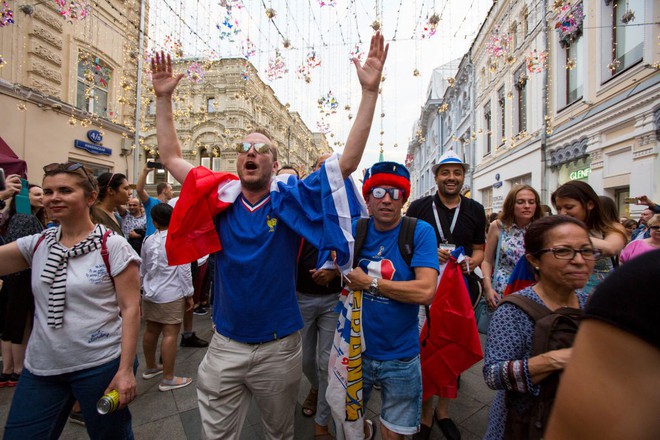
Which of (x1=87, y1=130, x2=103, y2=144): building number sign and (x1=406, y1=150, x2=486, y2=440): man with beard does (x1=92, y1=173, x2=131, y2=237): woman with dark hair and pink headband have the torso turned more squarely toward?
the man with beard

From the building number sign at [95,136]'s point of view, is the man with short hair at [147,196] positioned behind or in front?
in front

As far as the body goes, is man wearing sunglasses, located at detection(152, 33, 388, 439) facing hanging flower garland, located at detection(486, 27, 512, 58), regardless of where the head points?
no

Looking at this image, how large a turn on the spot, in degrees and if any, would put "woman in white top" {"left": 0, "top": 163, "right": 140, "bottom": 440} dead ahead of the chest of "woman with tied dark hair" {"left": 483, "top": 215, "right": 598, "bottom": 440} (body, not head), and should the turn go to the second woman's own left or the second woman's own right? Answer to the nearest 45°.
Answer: approximately 90° to the second woman's own right

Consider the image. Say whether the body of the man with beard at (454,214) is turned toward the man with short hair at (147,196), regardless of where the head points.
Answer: no

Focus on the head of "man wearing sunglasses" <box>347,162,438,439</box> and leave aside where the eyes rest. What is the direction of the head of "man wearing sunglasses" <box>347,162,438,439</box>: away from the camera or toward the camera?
toward the camera

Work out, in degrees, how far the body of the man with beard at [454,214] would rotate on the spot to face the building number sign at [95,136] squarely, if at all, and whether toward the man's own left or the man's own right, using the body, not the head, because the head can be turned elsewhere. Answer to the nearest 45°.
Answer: approximately 90° to the man's own right

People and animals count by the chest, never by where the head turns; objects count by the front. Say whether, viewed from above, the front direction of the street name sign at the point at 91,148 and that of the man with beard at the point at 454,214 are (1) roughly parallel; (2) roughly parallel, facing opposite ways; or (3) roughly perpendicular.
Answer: roughly perpendicular

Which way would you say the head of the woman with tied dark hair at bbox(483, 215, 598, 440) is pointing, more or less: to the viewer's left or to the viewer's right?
to the viewer's right

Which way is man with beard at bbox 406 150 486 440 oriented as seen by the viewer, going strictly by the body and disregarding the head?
toward the camera

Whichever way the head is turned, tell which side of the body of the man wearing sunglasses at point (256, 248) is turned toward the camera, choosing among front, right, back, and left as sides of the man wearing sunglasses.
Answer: front

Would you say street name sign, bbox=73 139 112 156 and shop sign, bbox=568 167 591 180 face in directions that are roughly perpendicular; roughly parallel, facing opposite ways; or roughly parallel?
roughly parallel, facing opposite ways

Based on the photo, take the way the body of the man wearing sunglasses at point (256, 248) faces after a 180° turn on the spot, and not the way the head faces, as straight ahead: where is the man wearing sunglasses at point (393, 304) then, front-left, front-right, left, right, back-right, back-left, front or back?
right

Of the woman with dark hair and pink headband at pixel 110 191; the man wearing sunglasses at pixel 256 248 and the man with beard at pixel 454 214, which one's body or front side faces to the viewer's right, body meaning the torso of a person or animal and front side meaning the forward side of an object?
the woman with dark hair and pink headband

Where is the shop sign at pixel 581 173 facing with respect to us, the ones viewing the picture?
facing the viewer and to the left of the viewer

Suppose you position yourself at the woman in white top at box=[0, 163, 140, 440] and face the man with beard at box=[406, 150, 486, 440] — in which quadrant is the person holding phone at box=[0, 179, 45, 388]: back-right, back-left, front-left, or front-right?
back-left

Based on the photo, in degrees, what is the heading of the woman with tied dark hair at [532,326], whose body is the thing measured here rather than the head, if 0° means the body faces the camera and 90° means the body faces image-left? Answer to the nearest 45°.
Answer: approximately 315°
